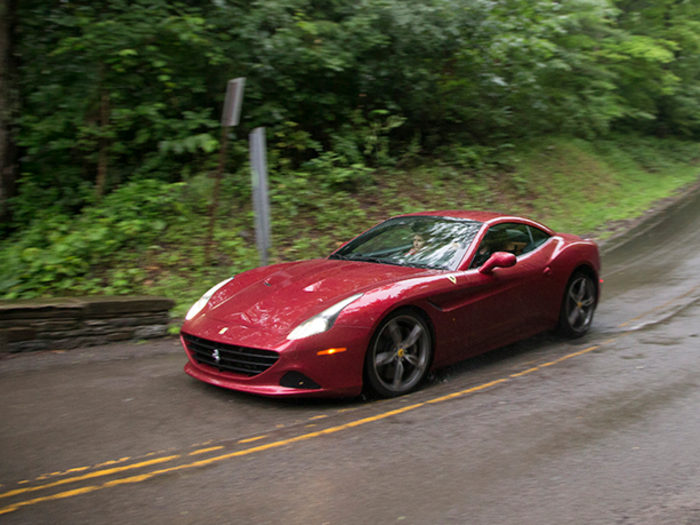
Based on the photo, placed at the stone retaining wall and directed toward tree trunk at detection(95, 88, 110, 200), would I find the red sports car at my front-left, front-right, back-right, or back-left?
back-right

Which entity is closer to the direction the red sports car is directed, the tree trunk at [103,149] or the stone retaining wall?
the stone retaining wall

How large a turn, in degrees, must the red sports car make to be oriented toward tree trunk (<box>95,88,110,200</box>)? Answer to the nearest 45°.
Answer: approximately 90° to its right

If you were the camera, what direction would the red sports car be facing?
facing the viewer and to the left of the viewer

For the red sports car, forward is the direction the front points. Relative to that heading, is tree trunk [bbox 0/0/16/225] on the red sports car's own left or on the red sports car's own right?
on the red sports car's own right

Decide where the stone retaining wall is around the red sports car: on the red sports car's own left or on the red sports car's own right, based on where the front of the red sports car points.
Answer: on the red sports car's own right
